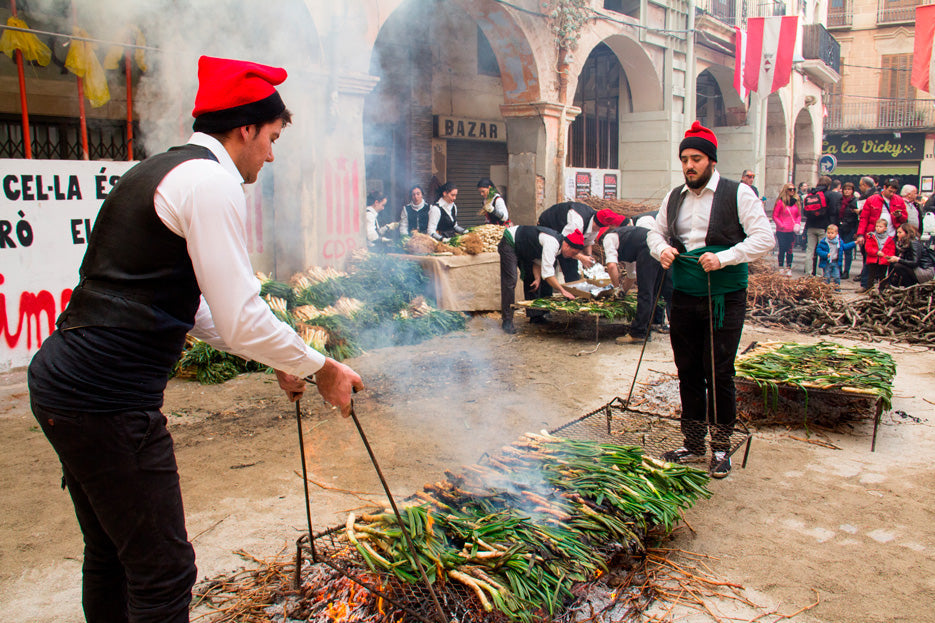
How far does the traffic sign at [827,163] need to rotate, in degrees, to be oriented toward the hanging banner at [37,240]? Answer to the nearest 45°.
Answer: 0° — it already faces it

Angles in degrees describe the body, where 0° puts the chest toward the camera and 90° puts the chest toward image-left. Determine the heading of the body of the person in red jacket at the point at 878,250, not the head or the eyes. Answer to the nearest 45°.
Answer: approximately 45°

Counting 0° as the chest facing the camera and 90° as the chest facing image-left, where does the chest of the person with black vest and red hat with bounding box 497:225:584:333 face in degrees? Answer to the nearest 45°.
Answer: approximately 270°

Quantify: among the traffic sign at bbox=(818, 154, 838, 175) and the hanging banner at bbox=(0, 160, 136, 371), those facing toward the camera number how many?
2

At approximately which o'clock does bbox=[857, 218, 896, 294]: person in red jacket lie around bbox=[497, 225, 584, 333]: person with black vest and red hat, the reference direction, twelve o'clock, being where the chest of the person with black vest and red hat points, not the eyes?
The person in red jacket is roughly at 11 o'clock from the person with black vest and red hat.
